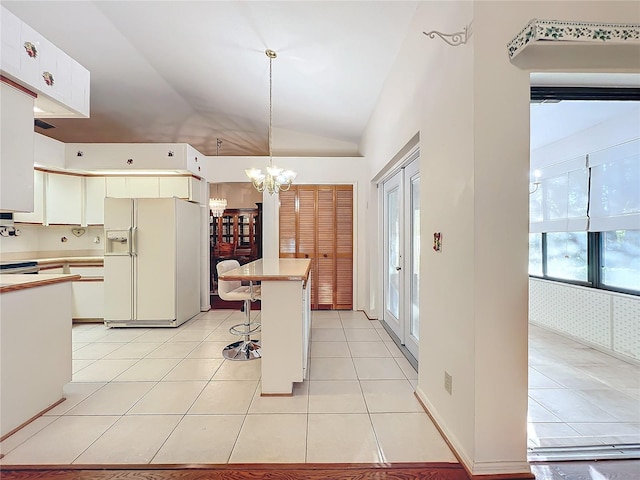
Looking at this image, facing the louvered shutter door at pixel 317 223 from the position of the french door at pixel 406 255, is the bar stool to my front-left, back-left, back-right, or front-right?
front-left

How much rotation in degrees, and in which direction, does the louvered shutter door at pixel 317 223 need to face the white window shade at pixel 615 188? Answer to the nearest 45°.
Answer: approximately 45° to its left

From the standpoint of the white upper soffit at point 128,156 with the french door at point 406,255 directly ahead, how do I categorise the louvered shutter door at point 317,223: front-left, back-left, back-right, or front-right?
front-left

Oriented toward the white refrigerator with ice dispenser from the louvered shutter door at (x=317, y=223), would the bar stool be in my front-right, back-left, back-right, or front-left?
front-left

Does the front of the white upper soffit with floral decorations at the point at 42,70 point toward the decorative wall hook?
yes

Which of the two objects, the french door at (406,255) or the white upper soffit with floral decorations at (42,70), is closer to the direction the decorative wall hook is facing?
the white upper soffit with floral decorations

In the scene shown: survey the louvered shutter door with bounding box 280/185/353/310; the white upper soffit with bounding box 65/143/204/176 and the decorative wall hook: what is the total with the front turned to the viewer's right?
0

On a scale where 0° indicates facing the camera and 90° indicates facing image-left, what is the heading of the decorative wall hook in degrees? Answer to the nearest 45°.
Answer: approximately 90°

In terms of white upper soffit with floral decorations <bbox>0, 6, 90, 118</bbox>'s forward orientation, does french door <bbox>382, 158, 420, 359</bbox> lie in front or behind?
in front

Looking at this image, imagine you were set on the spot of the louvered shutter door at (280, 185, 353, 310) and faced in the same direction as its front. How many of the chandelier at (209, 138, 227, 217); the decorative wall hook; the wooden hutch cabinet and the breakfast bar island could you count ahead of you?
2

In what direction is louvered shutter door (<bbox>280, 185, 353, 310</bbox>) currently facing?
toward the camera

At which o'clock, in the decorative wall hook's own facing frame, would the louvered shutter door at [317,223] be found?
The louvered shutter door is roughly at 2 o'clock from the decorative wall hook.

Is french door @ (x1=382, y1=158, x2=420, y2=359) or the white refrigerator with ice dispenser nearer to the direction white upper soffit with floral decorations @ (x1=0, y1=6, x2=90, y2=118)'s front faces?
the french door
